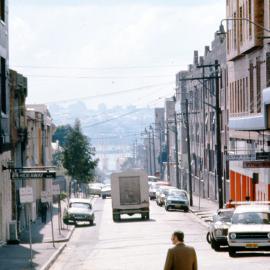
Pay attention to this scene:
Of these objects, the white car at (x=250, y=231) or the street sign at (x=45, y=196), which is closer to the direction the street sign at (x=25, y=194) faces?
the white car

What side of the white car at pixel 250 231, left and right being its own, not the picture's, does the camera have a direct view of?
front

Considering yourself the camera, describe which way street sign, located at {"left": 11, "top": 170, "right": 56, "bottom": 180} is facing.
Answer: facing the viewer

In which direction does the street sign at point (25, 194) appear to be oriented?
toward the camera

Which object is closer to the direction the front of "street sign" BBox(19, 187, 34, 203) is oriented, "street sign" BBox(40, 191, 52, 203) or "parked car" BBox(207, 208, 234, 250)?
the parked car

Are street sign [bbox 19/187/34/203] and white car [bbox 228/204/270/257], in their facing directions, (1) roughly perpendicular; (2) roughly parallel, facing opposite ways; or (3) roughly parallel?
roughly parallel

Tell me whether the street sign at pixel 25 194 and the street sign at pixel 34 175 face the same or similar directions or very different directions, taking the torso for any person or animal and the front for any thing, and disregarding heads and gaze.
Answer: same or similar directions

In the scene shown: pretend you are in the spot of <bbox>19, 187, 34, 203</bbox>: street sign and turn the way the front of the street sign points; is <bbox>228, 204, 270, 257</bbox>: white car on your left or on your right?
on your left
